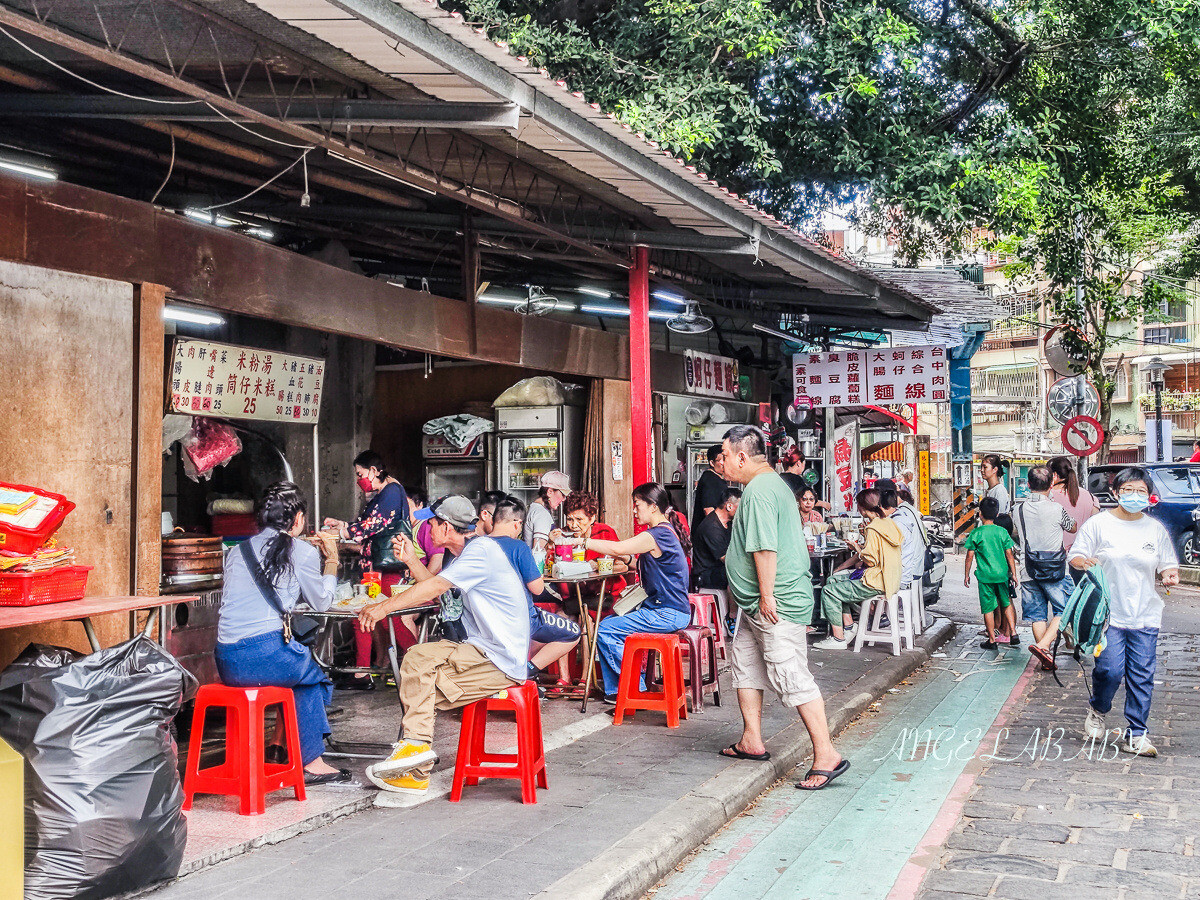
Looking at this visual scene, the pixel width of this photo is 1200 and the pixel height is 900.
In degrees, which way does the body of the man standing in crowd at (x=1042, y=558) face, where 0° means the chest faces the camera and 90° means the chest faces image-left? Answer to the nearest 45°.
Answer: approximately 180°

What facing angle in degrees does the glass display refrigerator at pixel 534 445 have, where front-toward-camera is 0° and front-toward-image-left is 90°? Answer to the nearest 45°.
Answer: approximately 0°

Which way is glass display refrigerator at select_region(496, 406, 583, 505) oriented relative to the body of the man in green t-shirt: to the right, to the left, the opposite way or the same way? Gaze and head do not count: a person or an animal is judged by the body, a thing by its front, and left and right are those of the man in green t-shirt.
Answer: to the left

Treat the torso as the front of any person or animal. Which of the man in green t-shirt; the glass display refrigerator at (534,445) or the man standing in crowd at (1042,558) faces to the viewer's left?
the man in green t-shirt

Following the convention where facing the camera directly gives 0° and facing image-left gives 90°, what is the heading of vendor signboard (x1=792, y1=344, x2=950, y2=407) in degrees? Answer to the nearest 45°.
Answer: approximately 0°

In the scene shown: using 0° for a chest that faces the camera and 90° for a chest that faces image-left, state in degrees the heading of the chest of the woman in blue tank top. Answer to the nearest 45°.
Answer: approximately 90°

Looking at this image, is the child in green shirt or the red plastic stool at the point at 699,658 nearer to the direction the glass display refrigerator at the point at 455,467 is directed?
the red plastic stool

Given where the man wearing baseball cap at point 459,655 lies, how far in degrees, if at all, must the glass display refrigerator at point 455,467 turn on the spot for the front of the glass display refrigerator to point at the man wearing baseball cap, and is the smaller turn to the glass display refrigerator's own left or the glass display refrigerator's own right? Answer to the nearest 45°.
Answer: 0° — it already faces them

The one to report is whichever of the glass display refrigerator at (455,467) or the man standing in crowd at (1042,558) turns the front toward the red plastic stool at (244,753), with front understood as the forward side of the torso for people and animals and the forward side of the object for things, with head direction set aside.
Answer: the glass display refrigerator

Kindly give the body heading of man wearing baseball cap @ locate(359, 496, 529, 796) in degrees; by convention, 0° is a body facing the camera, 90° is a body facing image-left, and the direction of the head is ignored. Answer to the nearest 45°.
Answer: approximately 90°
